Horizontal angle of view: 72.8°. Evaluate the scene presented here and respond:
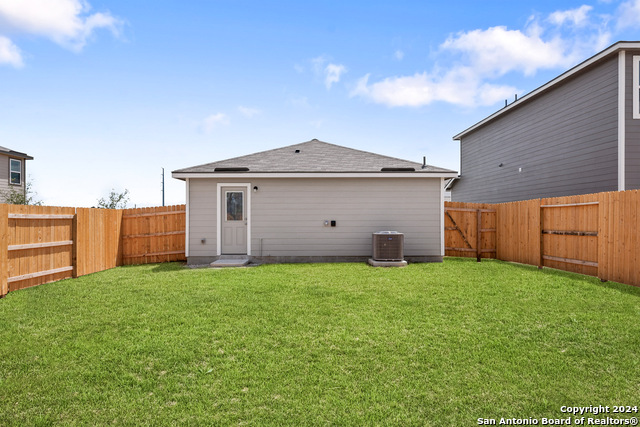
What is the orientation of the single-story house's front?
away from the camera

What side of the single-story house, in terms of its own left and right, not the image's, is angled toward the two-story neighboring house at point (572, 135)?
right

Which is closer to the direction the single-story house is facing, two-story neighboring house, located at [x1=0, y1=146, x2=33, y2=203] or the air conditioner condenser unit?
the two-story neighboring house

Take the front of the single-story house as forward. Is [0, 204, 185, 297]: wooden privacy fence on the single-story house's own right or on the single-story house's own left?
on the single-story house's own left

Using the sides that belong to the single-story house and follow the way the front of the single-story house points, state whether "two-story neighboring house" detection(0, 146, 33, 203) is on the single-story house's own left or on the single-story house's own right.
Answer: on the single-story house's own left

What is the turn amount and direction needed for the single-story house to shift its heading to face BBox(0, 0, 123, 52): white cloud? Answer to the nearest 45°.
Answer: approximately 90° to its left

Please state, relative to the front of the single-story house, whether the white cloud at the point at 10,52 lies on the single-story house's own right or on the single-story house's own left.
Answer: on the single-story house's own left

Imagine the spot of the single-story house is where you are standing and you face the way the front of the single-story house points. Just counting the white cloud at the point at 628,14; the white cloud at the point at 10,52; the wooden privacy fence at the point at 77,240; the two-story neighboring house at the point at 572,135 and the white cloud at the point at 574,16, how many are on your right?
3

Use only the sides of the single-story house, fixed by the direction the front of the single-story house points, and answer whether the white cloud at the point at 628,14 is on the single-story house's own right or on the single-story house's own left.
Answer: on the single-story house's own right
